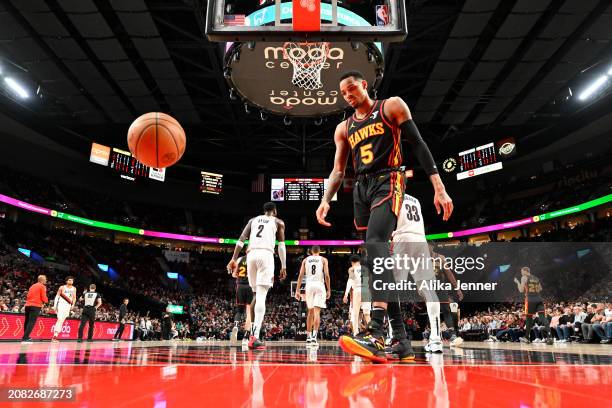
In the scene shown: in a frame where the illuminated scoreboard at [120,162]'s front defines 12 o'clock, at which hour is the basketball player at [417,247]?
The basketball player is roughly at 1 o'clock from the illuminated scoreboard.

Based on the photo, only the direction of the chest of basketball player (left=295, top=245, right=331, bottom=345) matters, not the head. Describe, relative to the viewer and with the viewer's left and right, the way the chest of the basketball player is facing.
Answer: facing away from the viewer

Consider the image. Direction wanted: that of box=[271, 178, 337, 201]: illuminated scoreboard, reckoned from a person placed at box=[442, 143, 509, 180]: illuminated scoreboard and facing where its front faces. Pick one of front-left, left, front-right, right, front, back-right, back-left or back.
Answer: front-right

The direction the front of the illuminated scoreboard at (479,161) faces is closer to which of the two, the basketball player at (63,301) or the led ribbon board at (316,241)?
the basketball player

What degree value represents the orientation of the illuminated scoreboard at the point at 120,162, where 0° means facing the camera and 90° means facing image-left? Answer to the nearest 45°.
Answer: approximately 315°

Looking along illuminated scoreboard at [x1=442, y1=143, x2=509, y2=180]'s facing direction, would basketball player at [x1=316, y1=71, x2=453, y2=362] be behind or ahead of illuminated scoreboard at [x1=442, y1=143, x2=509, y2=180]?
ahead

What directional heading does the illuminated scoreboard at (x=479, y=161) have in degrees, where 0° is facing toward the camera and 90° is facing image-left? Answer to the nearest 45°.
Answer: approximately 45°

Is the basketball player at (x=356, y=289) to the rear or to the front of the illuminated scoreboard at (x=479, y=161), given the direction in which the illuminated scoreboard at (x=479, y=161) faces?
to the front

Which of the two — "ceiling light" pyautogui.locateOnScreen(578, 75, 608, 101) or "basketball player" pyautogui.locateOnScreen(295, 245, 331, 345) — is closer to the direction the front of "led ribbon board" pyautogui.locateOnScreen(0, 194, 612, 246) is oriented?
the basketball player

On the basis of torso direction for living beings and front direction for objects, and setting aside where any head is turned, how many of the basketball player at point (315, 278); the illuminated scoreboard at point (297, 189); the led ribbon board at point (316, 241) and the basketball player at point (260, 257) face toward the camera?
2

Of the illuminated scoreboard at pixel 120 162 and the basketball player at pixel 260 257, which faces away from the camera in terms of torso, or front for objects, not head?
the basketball player

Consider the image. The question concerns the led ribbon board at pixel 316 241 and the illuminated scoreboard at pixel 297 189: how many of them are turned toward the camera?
2

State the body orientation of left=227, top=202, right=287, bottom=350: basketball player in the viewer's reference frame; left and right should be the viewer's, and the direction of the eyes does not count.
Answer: facing away from the viewer

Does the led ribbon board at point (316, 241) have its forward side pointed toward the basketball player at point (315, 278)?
yes

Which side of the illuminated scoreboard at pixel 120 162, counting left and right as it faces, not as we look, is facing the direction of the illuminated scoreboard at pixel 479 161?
front

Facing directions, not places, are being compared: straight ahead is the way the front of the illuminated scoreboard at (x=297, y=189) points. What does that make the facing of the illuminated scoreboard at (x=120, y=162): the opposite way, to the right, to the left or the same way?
to the left
